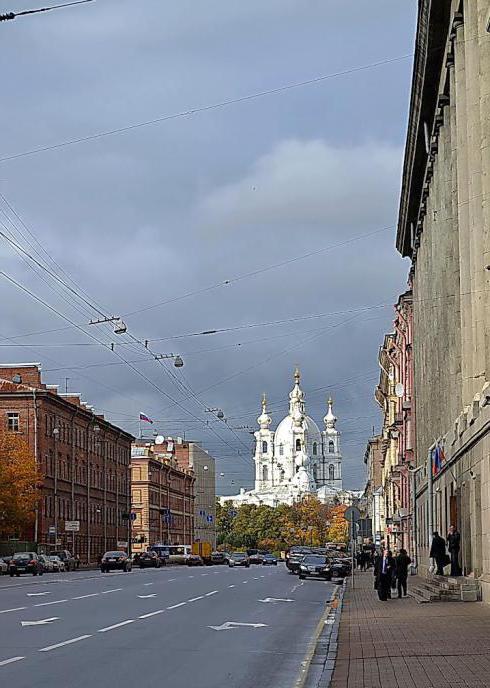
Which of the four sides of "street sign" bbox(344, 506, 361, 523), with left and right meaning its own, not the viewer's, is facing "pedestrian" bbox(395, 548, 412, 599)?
front
